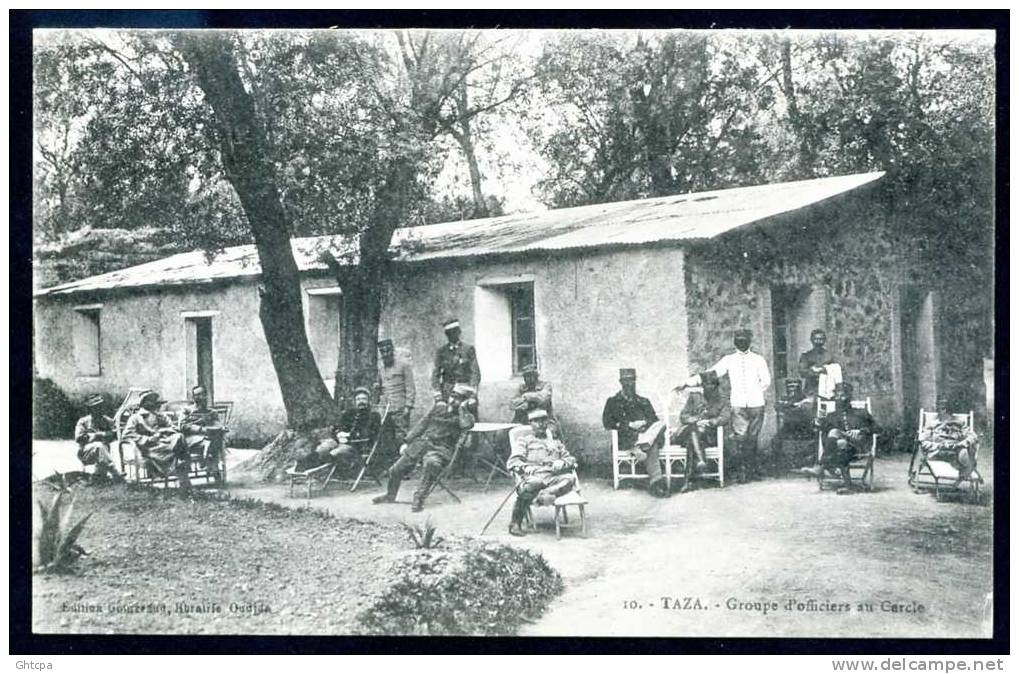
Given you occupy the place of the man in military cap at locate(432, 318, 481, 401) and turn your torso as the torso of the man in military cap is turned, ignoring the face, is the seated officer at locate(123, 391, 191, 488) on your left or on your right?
on your right

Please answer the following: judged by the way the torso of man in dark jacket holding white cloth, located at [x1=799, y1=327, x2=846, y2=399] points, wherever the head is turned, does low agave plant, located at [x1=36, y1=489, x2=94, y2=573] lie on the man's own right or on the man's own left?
on the man's own right

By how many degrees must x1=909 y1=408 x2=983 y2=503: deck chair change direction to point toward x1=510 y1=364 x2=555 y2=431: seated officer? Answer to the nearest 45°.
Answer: approximately 90° to its right

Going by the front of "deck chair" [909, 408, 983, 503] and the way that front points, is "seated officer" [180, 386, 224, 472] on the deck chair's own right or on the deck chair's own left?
on the deck chair's own right

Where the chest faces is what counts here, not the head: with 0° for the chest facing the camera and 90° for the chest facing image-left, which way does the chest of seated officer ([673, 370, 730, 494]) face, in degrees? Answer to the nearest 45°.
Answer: approximately 45°

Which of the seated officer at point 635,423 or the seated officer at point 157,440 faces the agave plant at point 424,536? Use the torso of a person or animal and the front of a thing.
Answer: the seated officer at point 157,440

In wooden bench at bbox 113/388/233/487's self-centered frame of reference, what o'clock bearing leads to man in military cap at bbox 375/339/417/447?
The man in military cap is roughly at 10 o'clock from the wooden bench.

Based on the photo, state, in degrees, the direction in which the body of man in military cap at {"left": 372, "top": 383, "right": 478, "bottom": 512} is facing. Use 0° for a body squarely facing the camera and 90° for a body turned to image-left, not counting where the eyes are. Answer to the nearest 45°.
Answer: approximately 45°
